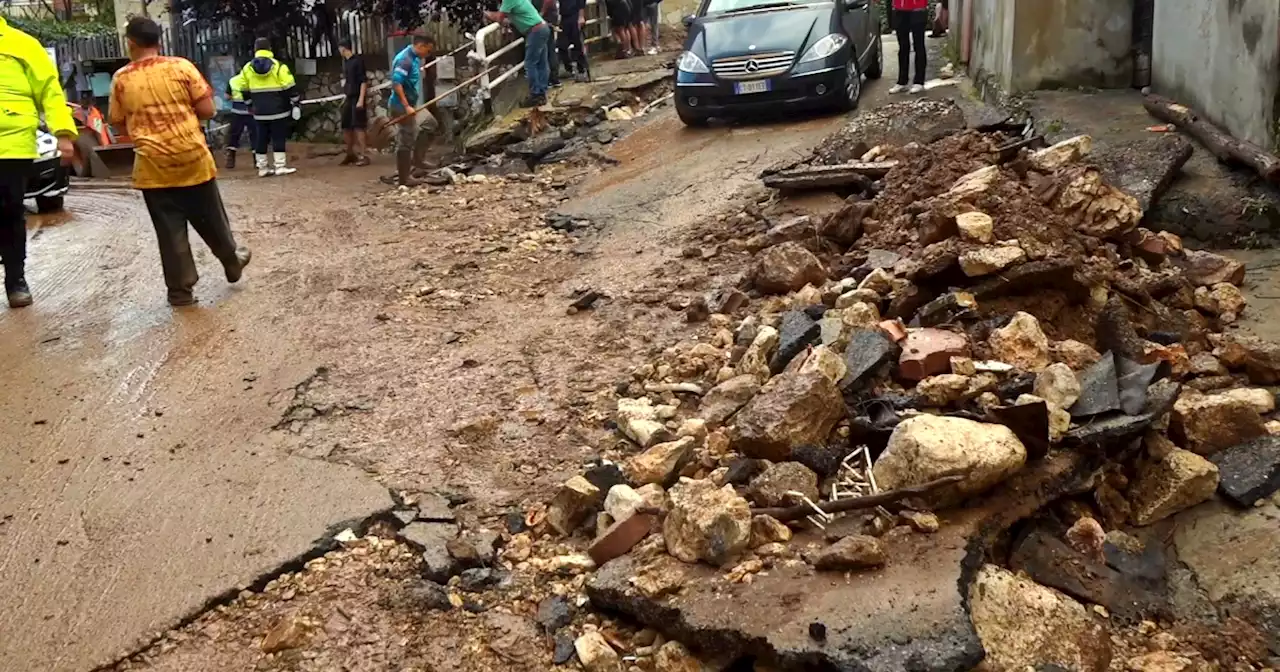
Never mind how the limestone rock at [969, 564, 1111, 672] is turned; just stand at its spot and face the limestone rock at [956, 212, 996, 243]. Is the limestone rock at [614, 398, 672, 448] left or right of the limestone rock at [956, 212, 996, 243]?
left

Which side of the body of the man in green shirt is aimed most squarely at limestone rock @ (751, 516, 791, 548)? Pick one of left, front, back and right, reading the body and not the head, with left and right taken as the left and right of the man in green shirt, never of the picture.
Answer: left

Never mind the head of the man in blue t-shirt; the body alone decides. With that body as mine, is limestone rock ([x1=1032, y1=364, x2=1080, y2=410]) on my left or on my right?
on my right

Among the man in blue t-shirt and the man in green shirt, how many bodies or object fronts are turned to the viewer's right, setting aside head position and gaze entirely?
1

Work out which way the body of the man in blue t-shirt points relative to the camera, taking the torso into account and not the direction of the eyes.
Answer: to the viewer's right

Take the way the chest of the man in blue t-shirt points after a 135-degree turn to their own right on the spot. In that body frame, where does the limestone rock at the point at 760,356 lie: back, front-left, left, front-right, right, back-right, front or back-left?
front-left

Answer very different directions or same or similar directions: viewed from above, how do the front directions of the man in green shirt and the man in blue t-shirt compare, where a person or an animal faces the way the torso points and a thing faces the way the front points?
very different directions

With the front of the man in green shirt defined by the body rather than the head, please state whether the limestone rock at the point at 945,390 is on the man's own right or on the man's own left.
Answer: on the man's own left

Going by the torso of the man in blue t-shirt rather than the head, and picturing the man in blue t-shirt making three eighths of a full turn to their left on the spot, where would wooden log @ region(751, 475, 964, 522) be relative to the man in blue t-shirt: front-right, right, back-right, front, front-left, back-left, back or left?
back-left
